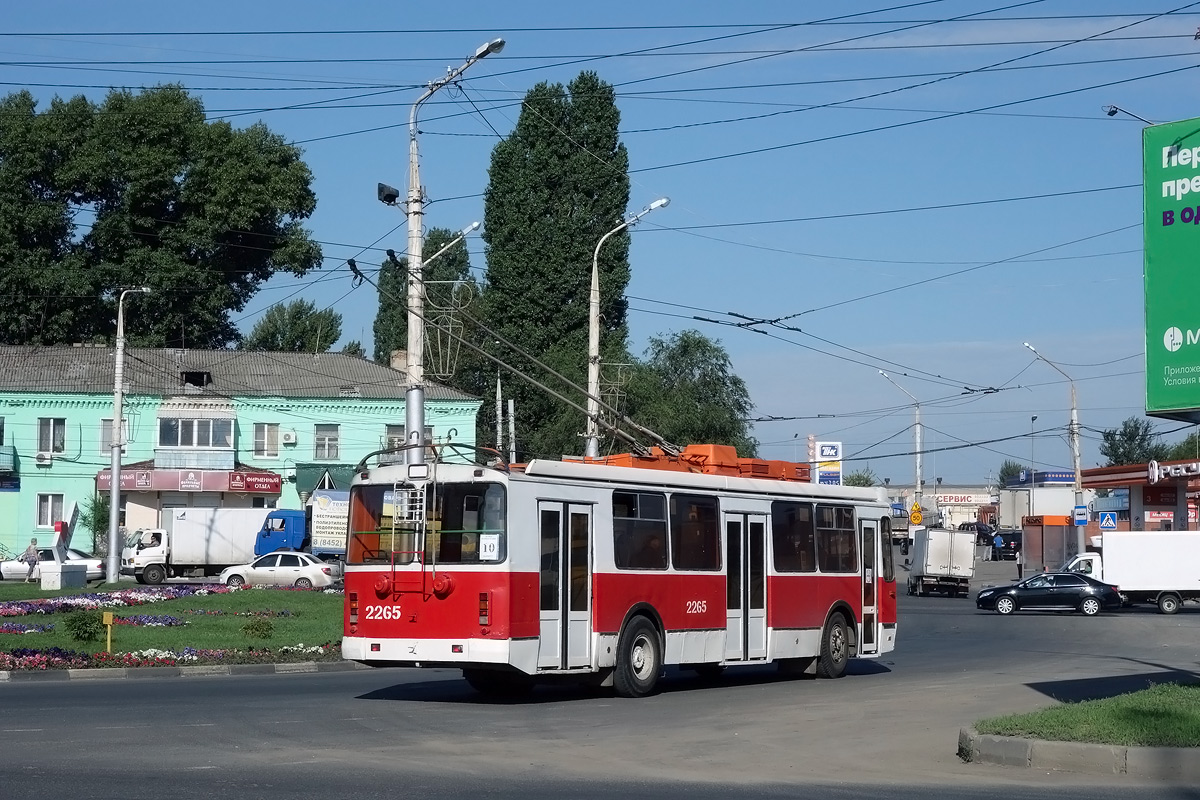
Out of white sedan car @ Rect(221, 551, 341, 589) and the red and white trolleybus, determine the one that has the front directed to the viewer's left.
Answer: the white sedan car

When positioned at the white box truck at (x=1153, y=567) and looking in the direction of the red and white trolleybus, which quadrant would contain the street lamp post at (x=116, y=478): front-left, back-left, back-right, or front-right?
front-right

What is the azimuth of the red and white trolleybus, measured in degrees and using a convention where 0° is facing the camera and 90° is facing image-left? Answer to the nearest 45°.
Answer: approximately 225°

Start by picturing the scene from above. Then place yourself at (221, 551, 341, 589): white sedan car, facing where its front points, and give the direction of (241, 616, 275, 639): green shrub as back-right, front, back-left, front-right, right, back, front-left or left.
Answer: left

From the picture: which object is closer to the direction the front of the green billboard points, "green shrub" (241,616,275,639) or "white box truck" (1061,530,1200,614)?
the green shrub

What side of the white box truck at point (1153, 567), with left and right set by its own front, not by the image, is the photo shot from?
left

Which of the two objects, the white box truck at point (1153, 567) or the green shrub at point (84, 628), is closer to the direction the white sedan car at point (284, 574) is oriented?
the green shrub

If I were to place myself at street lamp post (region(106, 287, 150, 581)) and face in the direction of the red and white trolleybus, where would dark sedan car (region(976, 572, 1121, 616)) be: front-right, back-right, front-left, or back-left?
front-left

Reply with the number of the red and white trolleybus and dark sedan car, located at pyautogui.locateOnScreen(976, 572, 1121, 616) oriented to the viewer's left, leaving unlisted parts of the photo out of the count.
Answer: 1

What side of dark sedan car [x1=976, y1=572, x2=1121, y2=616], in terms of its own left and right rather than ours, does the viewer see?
left

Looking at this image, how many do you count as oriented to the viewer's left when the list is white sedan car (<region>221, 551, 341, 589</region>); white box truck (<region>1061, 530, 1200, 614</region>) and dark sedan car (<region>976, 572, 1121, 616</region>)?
3

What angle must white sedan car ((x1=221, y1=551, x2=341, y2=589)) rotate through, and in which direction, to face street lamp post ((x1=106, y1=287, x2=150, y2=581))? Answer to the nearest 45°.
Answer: approximately 45° to its left

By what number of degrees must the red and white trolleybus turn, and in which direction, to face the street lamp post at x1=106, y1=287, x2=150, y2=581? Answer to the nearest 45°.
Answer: approximately 90° to its left

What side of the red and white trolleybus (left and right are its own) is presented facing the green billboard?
right

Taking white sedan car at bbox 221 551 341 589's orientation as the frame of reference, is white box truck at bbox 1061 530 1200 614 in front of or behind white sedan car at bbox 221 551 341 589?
behind

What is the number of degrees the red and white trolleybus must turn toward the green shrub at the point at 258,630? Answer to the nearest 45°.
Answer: approximately 90° to its left

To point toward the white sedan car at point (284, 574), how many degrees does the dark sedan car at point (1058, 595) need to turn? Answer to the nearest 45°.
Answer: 0° — it already faces it

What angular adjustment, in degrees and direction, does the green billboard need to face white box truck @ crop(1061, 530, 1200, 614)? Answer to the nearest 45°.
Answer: approximately 135° to its right
